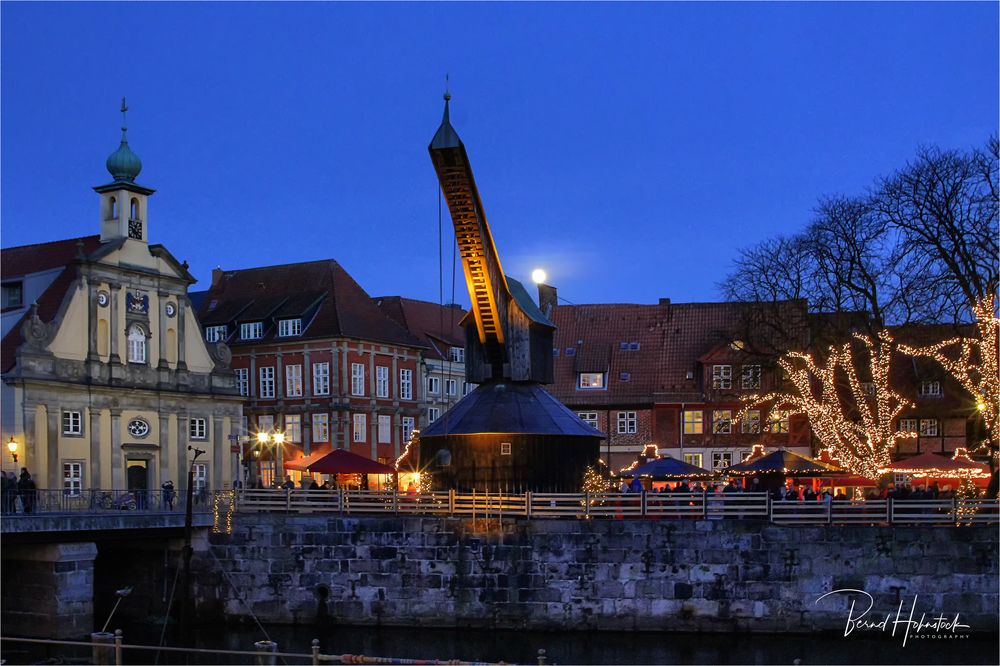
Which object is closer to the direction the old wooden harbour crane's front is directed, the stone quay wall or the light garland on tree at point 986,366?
the stone quay wall

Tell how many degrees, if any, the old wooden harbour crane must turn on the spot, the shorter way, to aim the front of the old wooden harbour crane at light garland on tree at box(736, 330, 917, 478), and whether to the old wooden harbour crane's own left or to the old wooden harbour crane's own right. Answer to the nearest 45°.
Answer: approximately 180°

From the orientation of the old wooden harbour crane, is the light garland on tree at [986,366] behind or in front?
behind

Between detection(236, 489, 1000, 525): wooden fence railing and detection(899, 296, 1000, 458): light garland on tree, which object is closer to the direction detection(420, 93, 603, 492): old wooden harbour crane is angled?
the wooden fence railing

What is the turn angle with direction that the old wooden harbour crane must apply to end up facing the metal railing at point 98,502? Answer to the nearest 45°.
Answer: approximately 45° to its right

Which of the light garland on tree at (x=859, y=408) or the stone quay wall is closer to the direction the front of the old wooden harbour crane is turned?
the stone quay wall
